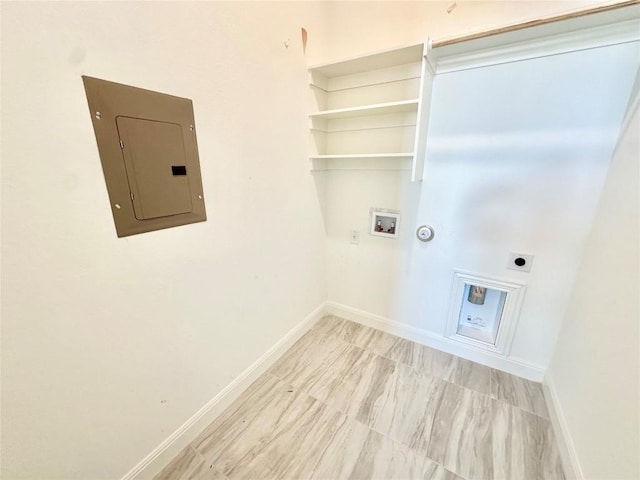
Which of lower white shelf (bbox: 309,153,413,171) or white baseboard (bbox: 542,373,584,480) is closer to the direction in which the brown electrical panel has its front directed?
the white baseboard

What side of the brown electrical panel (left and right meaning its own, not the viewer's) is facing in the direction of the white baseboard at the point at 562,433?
front

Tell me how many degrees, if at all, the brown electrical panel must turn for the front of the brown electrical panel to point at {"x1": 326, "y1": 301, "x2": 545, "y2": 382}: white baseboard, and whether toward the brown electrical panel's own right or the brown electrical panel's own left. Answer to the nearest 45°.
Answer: approximately 45° to the brown electrical panel's own left

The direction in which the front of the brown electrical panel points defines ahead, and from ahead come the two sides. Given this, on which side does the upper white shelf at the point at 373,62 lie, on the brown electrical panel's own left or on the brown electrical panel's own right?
on the brown electrical panel's own left

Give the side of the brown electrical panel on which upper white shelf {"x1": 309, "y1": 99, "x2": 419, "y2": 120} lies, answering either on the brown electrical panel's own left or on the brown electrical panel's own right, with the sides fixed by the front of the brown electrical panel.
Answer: on the brown electrical panel's own left

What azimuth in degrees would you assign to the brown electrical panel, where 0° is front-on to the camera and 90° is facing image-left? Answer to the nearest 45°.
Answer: approximately 315°
